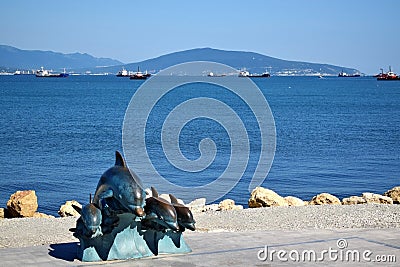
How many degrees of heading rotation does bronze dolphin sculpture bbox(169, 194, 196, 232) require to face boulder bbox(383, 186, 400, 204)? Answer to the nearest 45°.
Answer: approximately 90° to its left

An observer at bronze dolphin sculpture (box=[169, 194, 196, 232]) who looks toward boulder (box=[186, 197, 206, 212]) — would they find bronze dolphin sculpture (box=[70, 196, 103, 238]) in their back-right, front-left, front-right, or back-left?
back-left

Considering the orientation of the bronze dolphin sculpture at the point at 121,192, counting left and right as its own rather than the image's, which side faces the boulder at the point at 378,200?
left

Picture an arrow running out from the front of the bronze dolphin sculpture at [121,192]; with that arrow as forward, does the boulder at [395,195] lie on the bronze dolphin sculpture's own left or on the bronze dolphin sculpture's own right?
on the bronze dolphin sculpture's own left

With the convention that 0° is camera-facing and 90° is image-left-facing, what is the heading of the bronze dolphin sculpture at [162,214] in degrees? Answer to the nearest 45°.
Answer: approximately 315°

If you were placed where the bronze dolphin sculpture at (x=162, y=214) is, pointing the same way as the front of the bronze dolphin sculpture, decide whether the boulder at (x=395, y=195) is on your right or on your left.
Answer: on your left
